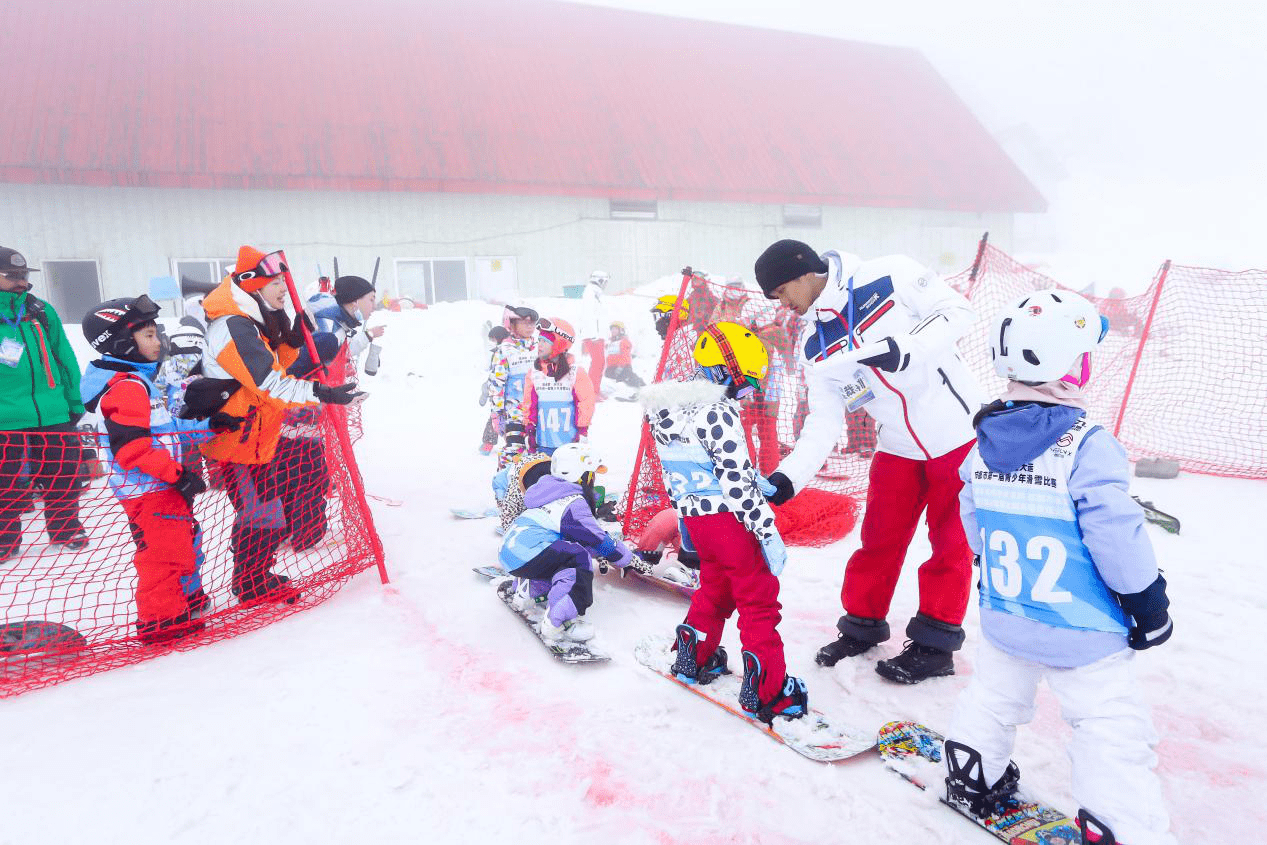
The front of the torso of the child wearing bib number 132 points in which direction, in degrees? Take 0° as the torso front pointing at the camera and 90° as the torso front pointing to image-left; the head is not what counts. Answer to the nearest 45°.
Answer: approximately 225°

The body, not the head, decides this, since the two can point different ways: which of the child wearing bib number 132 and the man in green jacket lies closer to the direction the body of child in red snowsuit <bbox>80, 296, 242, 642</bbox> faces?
the child wearing bib number 132

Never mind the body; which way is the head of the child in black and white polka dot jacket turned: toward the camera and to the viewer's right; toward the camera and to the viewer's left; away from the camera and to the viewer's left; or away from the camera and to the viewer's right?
away from the camera and to the viewer's right

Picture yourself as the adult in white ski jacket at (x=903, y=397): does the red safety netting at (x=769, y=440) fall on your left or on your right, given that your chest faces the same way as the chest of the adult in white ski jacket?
on your right

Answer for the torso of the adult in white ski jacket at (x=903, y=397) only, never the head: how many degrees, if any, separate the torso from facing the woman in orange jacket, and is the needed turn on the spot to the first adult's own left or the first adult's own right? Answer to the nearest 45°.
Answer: approximately 45° to the first adult's own right

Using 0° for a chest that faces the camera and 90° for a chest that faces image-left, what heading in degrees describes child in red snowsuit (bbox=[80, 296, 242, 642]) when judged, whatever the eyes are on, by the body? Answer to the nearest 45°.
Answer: approximately 270°

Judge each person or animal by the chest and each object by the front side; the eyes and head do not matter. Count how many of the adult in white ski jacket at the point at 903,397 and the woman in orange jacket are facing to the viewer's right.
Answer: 1

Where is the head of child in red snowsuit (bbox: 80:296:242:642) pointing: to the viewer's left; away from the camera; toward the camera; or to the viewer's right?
to the viewer's right

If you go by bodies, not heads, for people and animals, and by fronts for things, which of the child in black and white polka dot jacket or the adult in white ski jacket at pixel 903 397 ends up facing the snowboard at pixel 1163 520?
the child in black and white polka dot jacket

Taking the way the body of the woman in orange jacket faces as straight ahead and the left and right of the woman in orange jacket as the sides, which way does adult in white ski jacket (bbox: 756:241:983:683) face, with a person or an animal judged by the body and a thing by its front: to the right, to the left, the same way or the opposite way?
the opposite way

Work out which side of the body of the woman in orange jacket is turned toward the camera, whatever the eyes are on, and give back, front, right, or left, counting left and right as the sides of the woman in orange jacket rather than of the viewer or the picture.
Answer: right

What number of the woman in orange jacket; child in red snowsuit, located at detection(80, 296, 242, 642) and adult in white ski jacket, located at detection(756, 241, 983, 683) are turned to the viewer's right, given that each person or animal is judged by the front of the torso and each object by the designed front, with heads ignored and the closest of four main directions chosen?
2

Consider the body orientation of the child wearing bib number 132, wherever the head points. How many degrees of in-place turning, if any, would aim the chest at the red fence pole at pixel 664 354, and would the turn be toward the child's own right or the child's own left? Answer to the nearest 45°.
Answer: approximately 90° to the child's own left
